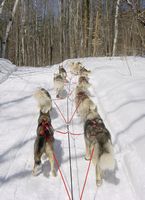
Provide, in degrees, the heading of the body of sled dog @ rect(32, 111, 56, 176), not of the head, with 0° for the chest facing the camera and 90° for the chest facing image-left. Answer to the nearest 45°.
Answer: approximately 180°

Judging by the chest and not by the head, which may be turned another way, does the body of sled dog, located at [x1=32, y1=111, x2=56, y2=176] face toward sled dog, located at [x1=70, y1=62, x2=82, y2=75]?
yes

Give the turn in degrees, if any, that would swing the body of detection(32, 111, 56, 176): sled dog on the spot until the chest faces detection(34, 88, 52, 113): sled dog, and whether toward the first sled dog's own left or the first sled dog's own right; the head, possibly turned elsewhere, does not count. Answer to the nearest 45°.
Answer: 0° — it already faces it

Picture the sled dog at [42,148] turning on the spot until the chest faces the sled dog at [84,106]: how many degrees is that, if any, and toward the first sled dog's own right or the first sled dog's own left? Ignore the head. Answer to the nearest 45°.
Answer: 0° — it already faces it

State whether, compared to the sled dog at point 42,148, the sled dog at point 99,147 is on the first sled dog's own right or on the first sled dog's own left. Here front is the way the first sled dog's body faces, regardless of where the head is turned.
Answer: on the first sled dog's own right

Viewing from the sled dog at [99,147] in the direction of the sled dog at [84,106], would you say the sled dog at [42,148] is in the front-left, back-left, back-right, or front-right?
front-left
